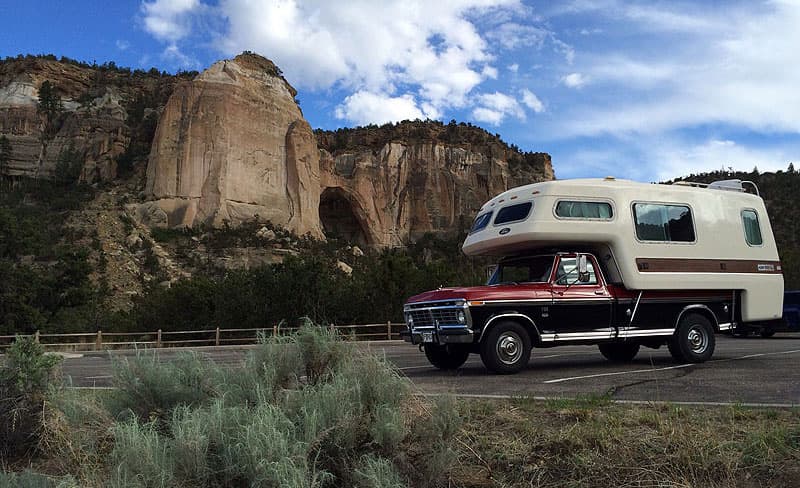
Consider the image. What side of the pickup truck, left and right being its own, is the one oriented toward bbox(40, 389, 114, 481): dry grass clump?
front

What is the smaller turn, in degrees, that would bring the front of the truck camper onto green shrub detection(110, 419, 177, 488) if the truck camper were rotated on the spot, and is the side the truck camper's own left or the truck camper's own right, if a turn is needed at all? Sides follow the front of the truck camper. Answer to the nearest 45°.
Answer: approximately 45° to the truck camper's own left

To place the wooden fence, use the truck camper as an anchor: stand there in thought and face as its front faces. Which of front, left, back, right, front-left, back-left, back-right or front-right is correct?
right

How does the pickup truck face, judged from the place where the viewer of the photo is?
facing the viewer and to the left of the viewer

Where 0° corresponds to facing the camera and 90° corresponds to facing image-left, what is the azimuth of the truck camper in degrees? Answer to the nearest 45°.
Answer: approximately 45°

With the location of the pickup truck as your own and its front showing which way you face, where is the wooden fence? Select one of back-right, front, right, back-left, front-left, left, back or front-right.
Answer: right

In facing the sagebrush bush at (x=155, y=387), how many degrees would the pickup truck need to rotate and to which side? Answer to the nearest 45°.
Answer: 0° — it already faces it

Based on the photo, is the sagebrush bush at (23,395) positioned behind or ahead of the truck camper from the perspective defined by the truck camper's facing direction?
ahead

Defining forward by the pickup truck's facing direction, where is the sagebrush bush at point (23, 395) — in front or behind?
in front

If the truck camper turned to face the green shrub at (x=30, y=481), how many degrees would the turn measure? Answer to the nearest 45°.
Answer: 0° — it already faces it
